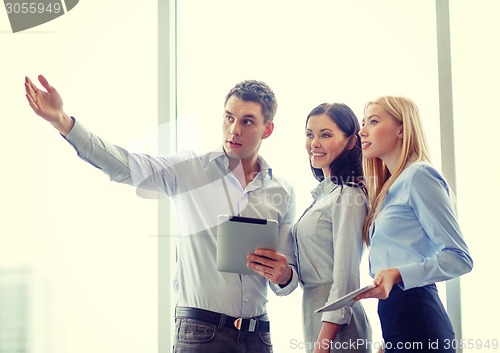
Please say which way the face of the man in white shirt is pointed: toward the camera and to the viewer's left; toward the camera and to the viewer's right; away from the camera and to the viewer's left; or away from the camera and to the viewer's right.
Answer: toward the camera and to the viewer's left

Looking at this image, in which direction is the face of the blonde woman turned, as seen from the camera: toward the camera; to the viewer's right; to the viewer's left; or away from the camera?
to the viewer's left

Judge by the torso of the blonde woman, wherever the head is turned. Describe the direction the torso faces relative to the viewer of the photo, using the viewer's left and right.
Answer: facing to the left of the viewer

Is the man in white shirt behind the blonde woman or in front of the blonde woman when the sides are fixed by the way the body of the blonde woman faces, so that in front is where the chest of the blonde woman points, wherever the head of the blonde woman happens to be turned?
in front
